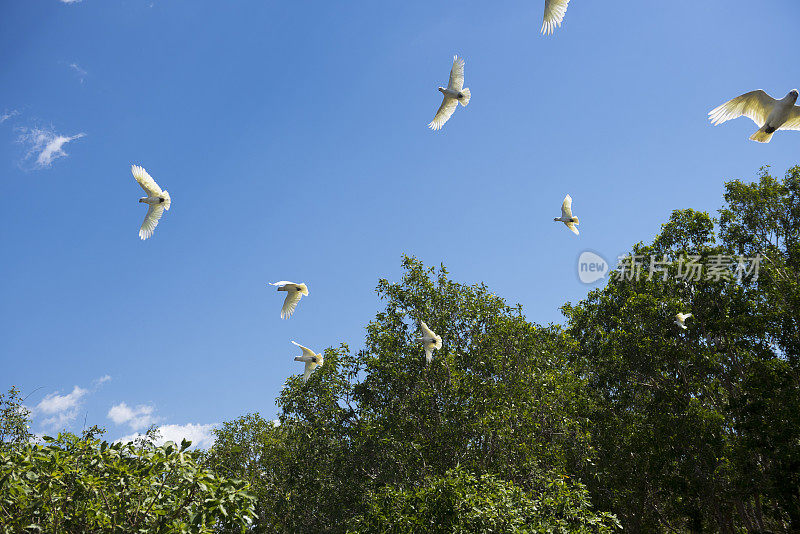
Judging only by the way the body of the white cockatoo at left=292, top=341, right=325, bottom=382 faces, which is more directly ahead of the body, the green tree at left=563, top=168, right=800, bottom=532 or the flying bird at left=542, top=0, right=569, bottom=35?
the green tree
